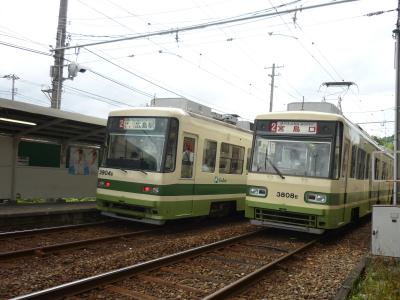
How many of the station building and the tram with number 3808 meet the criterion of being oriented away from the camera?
0

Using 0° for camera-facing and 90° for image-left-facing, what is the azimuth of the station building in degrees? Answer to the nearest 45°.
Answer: approximately 315°

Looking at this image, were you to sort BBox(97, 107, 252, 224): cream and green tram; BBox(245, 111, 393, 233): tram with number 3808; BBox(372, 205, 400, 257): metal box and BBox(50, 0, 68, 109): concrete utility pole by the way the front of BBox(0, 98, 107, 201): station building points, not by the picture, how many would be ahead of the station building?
3

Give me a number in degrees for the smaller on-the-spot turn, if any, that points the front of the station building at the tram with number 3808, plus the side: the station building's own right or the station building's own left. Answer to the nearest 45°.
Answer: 0° — it already faces it

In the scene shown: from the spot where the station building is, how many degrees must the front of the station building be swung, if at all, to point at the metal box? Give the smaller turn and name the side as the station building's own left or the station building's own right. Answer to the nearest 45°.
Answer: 0° — it already faces it

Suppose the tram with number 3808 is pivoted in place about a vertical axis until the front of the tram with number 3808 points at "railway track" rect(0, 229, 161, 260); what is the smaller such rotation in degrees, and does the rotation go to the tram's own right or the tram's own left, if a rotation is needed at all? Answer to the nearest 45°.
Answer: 0° — it already faces it

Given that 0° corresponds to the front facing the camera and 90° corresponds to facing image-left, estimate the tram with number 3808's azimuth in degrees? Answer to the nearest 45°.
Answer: approximately 45°

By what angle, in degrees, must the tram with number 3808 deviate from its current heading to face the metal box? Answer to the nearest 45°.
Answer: approximately 90° to its left

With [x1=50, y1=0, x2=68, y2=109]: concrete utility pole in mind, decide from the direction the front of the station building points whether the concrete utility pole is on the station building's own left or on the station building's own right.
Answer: on the station building's own left
